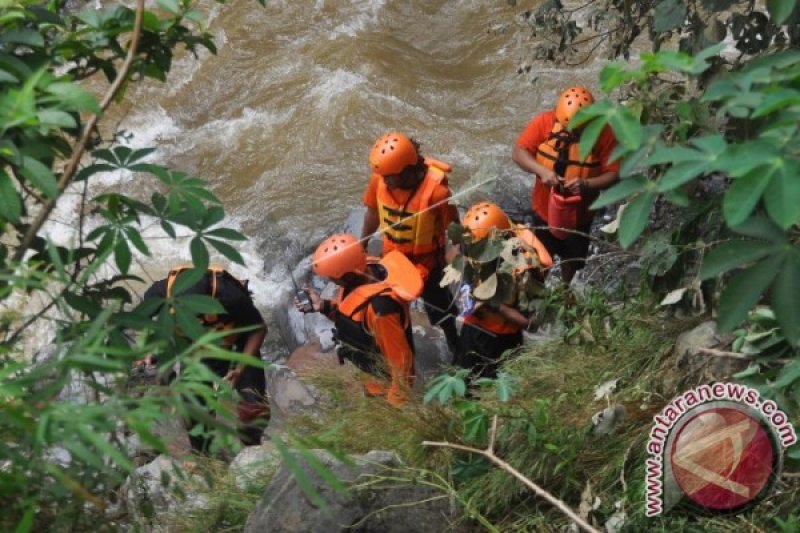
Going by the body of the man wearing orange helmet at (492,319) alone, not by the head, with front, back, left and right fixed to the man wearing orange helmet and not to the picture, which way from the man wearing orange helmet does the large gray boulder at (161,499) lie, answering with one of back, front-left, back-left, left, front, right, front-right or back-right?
front

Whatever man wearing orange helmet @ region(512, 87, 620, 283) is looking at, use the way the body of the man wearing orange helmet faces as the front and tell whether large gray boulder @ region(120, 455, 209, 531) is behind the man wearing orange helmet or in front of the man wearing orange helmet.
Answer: in front

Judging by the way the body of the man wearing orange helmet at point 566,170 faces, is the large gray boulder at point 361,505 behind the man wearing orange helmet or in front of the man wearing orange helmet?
in front

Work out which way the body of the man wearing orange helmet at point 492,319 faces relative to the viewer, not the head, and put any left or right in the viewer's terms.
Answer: facing the viewer and to the left of the viewer

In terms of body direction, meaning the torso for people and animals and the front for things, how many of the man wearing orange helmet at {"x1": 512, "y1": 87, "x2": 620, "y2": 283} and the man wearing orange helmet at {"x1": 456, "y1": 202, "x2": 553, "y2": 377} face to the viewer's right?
0

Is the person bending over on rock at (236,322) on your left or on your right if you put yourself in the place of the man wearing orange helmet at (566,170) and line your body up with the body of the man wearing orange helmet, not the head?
on your right

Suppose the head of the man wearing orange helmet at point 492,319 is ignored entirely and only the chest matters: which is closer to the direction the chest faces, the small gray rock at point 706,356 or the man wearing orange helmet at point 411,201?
the small gray rock

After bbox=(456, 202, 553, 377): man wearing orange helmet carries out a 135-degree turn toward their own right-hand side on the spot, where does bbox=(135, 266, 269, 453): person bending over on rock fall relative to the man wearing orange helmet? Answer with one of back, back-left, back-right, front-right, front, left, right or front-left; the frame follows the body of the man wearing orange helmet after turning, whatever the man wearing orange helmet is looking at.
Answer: left

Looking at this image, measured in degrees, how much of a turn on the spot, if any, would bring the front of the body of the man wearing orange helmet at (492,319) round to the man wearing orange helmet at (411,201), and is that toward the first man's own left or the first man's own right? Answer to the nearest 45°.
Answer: approximately 135° to the first man's own right

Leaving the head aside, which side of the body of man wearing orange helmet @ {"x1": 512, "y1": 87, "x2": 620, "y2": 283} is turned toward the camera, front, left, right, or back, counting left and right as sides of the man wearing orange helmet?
front
